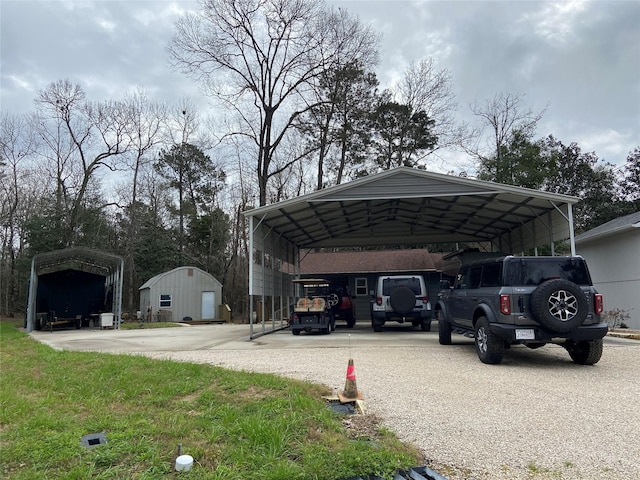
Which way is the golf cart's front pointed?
away from the camera

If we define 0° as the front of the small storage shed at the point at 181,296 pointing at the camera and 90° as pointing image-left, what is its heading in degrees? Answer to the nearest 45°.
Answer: approximately 0°

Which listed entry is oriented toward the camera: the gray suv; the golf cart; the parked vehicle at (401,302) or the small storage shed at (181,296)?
the small storage shed

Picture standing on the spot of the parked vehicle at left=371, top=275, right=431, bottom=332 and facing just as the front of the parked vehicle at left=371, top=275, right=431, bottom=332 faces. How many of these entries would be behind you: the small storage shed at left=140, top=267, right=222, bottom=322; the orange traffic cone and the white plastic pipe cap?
2

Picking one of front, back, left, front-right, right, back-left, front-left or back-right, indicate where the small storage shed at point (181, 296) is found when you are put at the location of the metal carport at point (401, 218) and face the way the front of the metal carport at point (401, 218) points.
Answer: back-right

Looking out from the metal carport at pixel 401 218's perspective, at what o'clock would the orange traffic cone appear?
The orange traffic cone is roughly at 12 o'clock from the metal carport.

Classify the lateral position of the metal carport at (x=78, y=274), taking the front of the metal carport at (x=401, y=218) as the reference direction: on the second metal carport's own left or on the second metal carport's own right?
on the second metal carport's own right

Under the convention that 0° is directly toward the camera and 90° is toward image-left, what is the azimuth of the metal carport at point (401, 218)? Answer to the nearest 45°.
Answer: approximately 0°

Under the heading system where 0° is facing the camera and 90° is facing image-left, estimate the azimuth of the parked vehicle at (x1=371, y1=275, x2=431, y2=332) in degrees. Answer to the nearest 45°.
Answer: approximately 180°

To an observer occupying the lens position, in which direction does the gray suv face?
facing away from the viewer and to the left of the viewer

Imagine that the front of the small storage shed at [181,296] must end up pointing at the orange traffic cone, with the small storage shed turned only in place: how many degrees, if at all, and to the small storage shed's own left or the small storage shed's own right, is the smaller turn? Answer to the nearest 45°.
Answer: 0° — it already faces it
